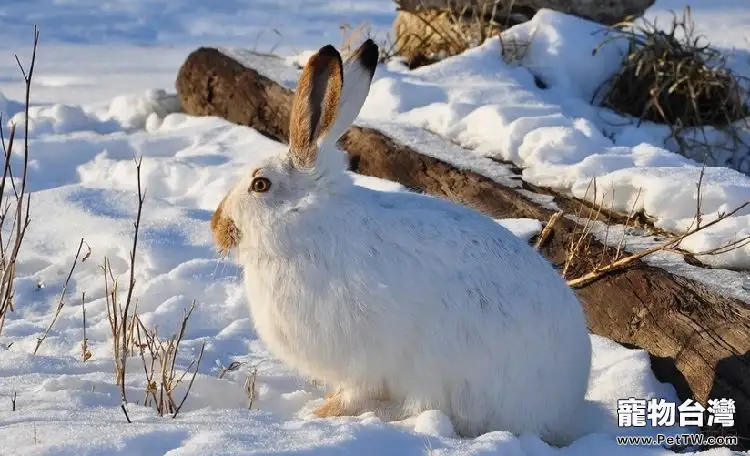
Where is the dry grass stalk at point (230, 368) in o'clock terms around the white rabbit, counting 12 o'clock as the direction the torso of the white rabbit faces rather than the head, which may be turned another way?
The dry grass stalk is roughly at 1 o'clock from the white rabbit.

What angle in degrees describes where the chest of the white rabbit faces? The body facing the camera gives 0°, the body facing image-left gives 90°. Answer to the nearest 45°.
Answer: approximately 90°

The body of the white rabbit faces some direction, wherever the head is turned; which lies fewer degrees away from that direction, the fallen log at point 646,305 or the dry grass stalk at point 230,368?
the dry grass stalk
